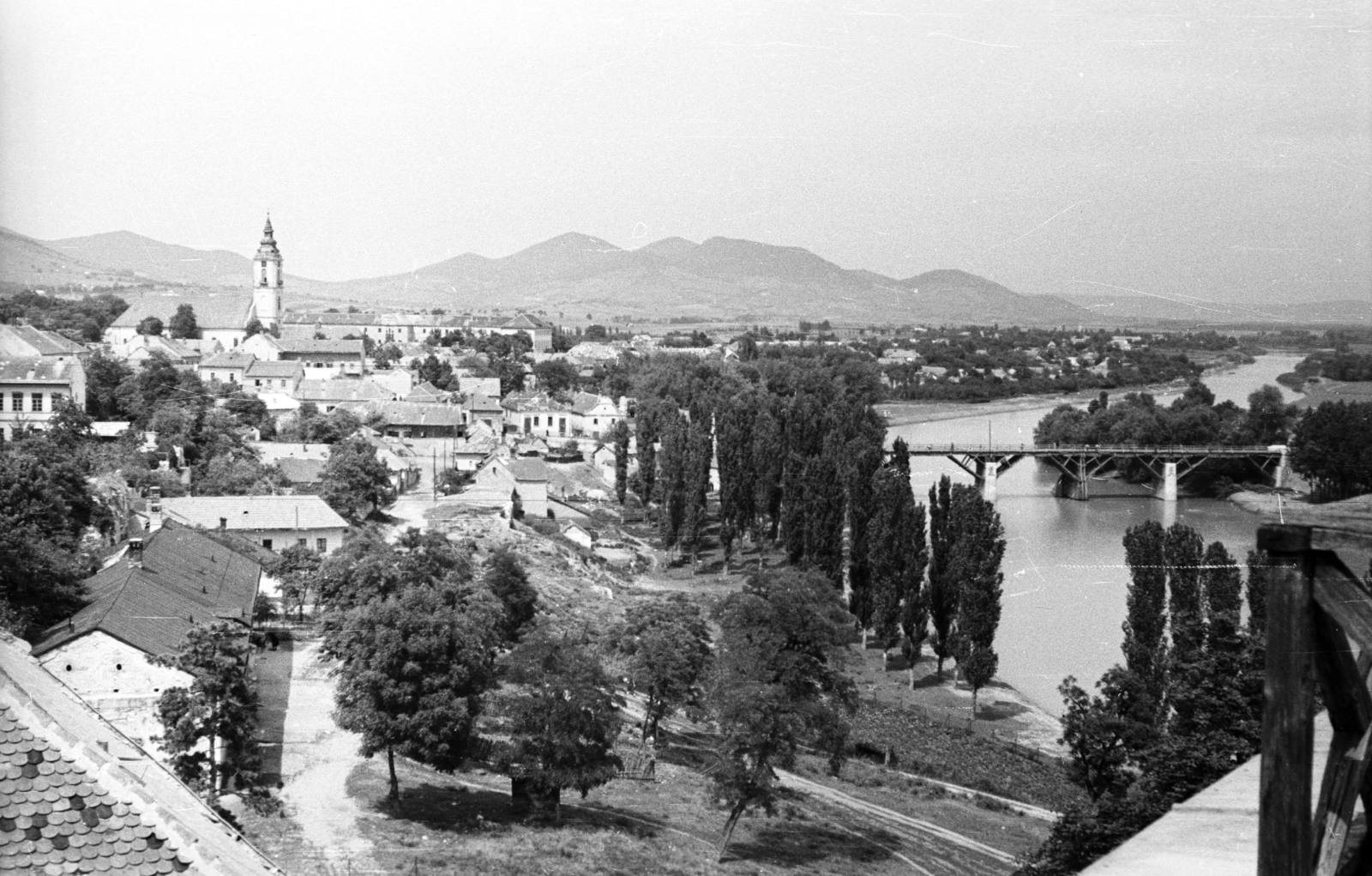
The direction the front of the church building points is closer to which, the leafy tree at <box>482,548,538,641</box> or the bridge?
the bridge

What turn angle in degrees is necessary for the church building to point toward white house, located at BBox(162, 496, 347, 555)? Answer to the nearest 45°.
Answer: approximately 90° to its right

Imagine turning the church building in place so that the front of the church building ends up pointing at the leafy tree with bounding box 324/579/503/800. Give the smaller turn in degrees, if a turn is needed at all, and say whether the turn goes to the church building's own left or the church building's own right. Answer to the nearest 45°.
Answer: approximately 90° to the church building's own right

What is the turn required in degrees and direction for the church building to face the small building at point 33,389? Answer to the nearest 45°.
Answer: approximately 90° to its right

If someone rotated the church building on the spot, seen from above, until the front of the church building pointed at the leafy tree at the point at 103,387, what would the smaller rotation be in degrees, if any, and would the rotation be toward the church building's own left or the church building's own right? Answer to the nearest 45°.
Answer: approximately 90° to the church building's own right

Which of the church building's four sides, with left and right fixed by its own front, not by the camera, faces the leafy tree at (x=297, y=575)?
right

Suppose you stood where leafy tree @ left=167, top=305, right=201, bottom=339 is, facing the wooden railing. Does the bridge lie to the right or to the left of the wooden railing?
left

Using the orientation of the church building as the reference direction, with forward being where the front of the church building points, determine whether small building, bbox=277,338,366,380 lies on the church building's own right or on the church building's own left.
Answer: on the church building's own right

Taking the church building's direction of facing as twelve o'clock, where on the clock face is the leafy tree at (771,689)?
The leafy tree is roughly at 3 o'clock from the church building.

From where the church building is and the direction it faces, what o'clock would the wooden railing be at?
The wooden railing is roughly at 3 o'clock from the church building.

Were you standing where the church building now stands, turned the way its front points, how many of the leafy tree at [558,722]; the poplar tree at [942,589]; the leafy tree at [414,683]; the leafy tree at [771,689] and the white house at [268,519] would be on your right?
5

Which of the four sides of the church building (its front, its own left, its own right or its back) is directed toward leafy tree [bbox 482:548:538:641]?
right

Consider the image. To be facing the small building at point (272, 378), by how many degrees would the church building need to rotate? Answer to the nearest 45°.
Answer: approximately 90° to its right

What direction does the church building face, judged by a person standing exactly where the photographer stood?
facing to the right of the viewer

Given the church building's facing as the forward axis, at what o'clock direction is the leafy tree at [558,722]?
The leafy tree is roughly at 3 o'clock from the church building.

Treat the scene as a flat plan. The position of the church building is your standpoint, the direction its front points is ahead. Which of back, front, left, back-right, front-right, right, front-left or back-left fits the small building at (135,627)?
right

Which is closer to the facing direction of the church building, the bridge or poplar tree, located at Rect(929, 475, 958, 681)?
the bridge
